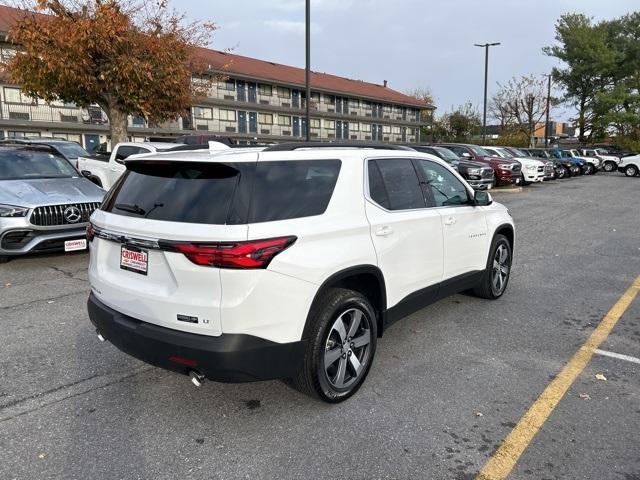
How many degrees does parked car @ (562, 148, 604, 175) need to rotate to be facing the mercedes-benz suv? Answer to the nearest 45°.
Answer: approximately 45° to its right

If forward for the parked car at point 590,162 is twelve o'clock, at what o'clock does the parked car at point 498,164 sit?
the parked car at point 498,164 is roughly at 2 o'clock from the parked car at point 590,162.

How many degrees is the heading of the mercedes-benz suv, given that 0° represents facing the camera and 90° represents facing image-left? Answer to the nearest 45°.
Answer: approximately 315°

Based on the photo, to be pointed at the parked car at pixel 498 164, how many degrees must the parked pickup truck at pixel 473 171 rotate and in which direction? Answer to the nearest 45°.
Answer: approximately 135° to its left

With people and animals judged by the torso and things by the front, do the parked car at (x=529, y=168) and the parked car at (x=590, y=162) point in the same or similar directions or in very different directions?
same or similar directions

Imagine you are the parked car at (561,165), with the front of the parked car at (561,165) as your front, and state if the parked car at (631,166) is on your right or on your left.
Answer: on your left

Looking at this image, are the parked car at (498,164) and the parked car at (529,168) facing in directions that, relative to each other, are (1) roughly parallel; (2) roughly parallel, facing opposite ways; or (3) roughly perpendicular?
roughly parallel

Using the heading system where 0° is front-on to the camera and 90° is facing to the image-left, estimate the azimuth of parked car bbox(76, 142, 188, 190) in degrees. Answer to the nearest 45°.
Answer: approximately 315°

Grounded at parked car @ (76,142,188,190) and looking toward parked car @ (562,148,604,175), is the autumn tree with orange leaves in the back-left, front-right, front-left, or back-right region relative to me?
front-left

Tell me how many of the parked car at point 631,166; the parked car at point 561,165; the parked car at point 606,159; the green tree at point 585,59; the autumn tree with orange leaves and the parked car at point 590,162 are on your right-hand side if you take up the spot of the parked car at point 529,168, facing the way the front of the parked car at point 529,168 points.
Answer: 1

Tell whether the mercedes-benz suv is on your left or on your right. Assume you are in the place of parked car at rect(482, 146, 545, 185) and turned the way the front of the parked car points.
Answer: on your right

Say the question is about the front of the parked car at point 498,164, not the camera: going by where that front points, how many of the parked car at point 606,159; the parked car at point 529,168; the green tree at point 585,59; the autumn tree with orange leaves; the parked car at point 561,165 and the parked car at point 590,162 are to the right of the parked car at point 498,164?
1
